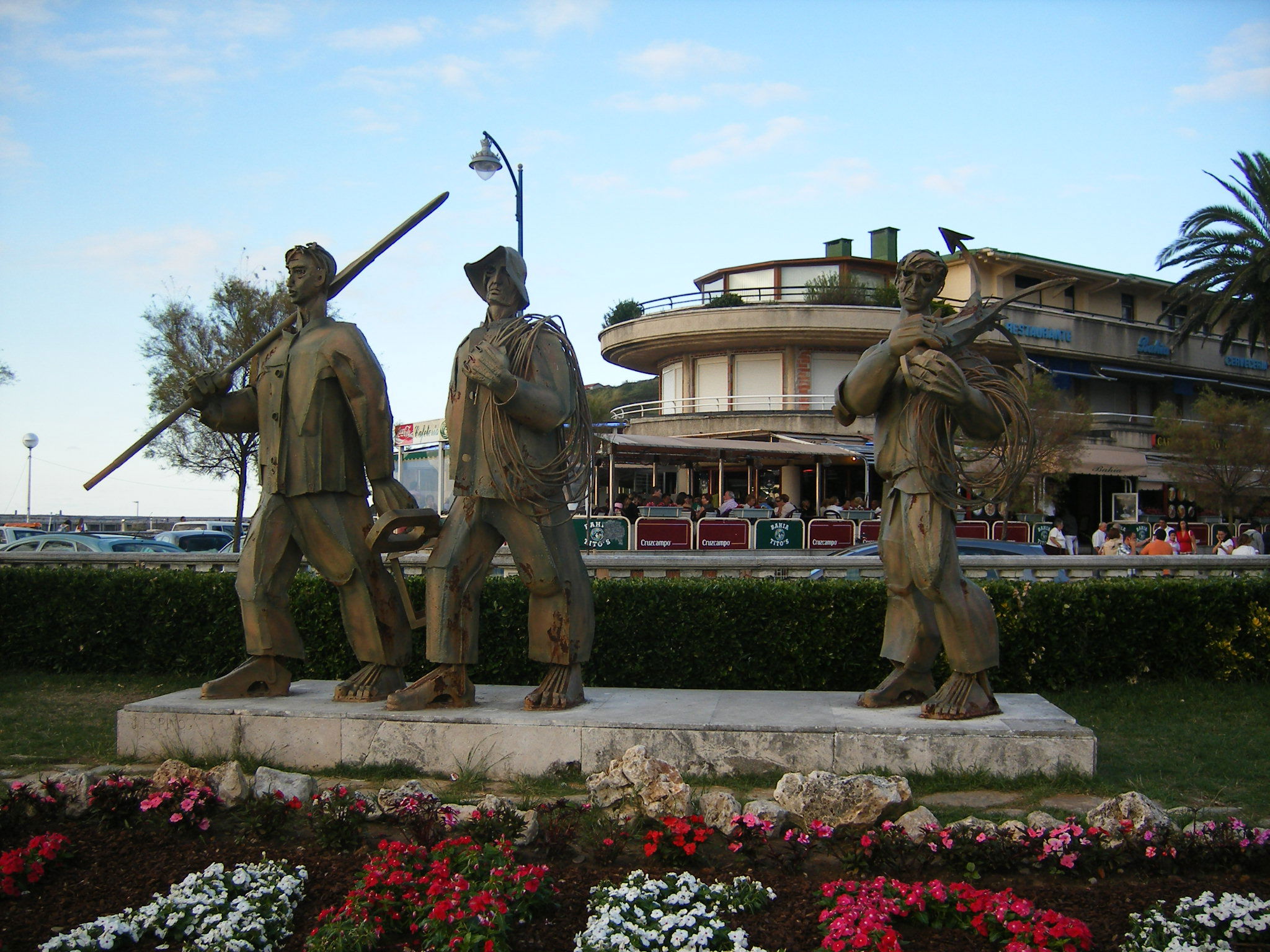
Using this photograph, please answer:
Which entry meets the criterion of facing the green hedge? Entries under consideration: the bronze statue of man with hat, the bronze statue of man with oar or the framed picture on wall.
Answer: the framed picture on wall

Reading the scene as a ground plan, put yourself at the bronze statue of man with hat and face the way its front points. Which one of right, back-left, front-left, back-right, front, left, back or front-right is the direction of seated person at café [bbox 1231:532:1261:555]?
back

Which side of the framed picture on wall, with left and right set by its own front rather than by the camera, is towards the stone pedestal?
front

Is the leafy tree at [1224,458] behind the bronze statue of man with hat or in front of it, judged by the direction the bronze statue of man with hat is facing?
behind

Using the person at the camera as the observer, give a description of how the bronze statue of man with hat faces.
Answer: facing the viewer and to the left of the viewer

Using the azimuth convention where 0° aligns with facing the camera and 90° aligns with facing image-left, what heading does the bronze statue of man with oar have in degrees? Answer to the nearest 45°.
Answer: approximately 45°

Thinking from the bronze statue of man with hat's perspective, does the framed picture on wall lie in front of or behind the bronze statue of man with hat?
behind

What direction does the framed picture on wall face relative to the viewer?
toward the camera

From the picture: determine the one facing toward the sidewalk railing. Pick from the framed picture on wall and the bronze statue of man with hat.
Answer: the framed picture on wall

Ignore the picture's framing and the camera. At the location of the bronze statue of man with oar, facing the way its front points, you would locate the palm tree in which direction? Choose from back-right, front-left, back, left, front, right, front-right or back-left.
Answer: back

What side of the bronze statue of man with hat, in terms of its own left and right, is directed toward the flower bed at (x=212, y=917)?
front

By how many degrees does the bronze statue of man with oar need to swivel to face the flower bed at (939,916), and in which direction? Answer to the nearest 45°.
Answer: approximately 90° to its left
